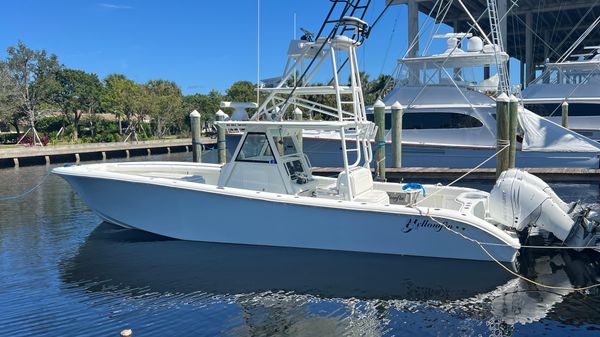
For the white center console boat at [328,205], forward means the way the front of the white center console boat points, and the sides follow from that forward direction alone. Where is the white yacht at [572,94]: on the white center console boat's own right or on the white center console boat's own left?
on the white center console boat's own right

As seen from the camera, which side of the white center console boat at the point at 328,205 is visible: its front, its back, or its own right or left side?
left
